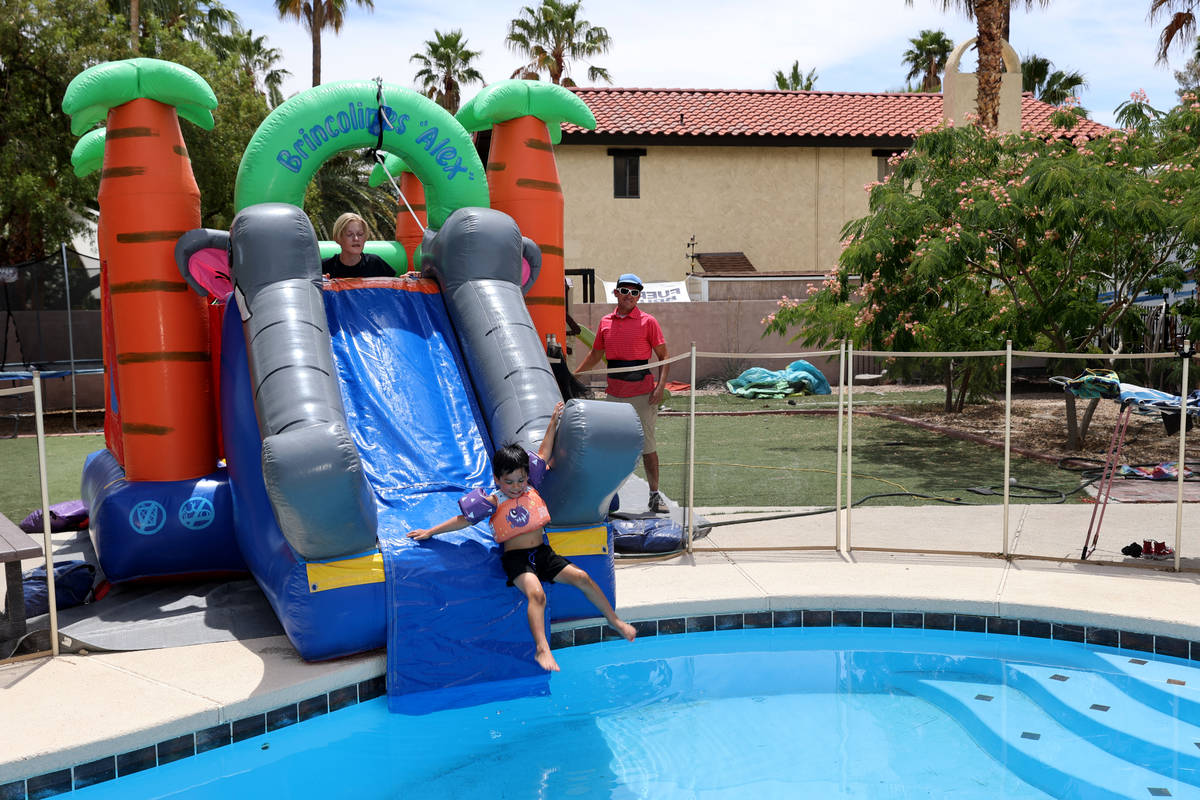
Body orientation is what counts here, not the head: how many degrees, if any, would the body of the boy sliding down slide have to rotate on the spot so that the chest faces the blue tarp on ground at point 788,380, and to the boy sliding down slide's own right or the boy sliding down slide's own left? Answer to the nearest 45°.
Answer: approximately 180°

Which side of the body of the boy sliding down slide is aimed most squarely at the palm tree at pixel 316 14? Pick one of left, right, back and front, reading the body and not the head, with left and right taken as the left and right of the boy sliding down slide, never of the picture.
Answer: back

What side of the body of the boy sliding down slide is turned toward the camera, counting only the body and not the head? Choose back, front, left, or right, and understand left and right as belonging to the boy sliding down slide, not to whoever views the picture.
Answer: front

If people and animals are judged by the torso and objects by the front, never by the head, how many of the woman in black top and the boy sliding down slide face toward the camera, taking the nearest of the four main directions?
2

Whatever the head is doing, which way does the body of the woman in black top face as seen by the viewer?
toward the camera

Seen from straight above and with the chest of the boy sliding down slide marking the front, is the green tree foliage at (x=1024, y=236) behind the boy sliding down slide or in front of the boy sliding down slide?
behind

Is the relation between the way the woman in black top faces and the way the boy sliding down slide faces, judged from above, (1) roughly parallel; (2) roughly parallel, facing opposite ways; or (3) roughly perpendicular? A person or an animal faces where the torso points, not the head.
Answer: roughly parallel

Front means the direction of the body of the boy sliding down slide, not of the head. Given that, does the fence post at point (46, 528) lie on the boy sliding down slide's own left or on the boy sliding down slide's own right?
on the boy sliding down slide's own right

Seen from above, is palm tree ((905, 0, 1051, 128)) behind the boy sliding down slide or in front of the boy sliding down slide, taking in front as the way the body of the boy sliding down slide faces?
behind

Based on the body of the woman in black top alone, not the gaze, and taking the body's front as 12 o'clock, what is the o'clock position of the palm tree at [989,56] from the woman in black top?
The palm tree is roughly at 8 o'clock from the woman in black top.

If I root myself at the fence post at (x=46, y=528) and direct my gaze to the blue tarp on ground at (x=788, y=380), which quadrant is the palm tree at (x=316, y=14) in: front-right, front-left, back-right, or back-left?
front-left

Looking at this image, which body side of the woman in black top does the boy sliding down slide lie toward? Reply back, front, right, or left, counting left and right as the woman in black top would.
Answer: front
